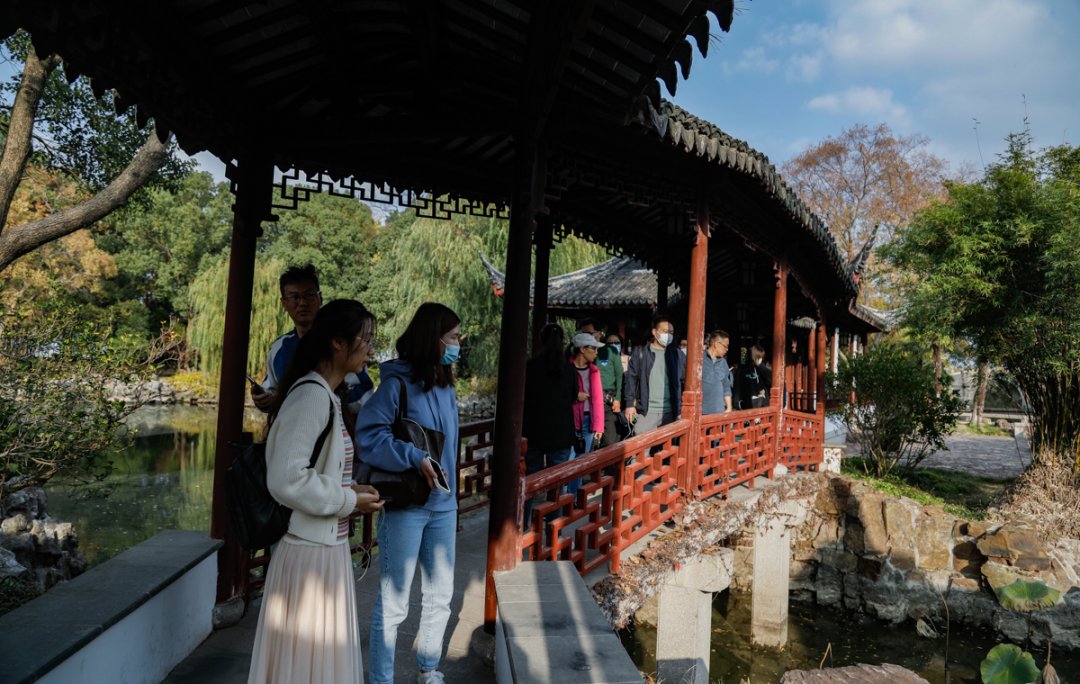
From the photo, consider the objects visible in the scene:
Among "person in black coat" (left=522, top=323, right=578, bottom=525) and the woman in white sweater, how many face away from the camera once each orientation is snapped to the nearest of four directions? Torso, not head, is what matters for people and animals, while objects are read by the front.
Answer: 1

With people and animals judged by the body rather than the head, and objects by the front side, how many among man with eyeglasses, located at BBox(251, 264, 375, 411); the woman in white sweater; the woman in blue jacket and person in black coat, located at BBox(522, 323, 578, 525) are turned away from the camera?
1

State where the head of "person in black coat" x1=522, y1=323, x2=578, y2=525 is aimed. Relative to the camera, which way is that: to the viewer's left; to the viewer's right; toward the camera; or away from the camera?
away from the camera

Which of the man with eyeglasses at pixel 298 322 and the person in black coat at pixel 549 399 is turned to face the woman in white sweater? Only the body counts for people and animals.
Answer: the man with eyeglasses

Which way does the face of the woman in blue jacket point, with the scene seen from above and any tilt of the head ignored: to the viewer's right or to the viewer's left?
to the viewer's right

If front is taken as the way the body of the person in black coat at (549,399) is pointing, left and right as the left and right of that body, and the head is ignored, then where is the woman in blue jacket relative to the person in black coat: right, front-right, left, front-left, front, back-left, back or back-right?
back

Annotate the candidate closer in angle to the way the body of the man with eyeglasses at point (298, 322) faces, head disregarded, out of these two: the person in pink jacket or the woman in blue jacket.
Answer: the woman in blue jacket

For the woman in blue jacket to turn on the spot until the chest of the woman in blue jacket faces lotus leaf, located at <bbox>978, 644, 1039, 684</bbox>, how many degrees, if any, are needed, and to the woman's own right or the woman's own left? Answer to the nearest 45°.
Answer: approximately 45° to the woman's own left

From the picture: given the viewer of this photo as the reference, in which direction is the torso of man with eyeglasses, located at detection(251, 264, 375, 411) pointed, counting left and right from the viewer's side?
facing the viewer

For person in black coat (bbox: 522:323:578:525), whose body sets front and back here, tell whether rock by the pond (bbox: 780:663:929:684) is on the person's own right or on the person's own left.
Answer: on the person's own right

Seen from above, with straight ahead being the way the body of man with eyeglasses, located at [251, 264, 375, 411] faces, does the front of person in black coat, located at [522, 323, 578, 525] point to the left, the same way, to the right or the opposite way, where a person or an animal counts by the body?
the opposite way

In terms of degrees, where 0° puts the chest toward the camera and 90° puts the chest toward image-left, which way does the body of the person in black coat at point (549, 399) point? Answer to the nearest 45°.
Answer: approximately 180°

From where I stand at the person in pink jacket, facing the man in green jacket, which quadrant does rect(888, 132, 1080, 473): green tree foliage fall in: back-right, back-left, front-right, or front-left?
front-right

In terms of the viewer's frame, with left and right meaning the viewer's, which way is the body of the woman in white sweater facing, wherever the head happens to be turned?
facing to the right of the viewer

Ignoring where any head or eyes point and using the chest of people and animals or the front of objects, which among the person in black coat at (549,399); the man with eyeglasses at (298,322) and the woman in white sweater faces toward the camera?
the man with eyeglasses

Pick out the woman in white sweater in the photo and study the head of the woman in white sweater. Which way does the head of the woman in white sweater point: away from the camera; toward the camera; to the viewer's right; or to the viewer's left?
to the viewer's right
